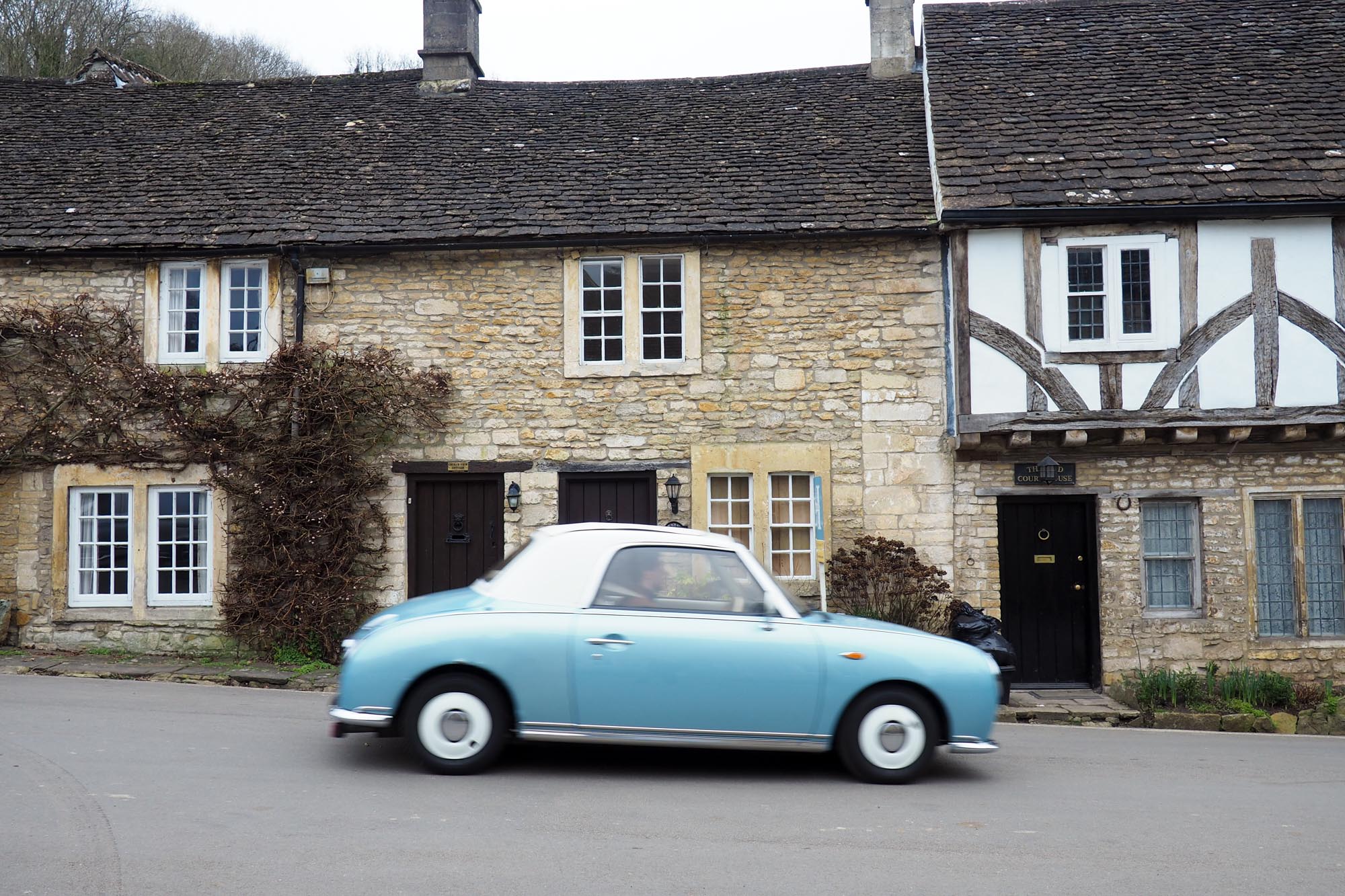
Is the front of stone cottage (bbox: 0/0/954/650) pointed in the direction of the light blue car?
yes

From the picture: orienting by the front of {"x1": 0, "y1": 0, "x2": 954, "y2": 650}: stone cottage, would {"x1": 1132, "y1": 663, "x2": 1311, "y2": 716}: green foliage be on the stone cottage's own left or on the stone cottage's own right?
on the stone cottage's own left

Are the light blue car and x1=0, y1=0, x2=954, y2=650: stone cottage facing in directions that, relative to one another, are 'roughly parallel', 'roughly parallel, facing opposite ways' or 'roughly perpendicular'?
roughly perpendicular

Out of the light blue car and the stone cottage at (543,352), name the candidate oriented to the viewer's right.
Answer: the light blue car

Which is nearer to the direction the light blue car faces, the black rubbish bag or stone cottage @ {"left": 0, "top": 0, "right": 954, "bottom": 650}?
the black rubbish bag

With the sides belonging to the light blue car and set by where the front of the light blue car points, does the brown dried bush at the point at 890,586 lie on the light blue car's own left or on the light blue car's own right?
on the light blue car's own left

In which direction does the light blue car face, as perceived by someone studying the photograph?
facing to the right of the viewer

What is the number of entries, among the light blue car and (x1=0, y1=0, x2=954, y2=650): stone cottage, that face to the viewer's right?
1

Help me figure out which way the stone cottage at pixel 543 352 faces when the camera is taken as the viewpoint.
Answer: facing the viewer

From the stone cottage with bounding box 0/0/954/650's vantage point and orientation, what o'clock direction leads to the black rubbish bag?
The black rubbish bag is roughly at 10 o'clock from the stone cottage.
